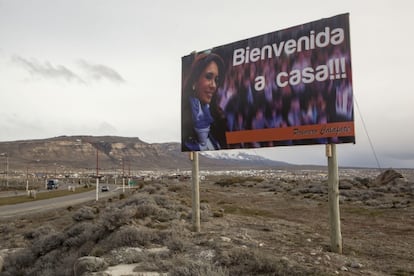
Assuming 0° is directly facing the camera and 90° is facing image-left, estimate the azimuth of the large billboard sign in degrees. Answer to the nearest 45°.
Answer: approximately 45°
